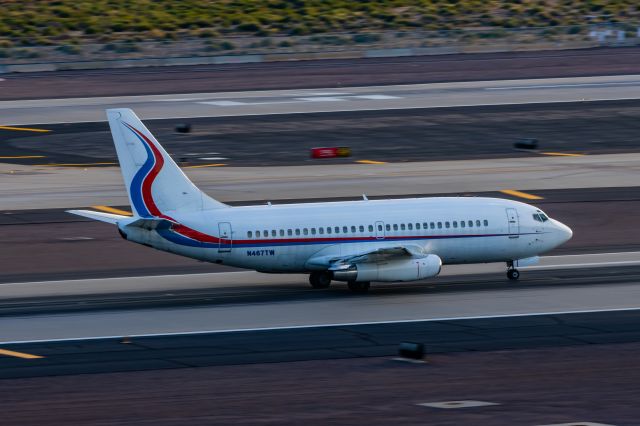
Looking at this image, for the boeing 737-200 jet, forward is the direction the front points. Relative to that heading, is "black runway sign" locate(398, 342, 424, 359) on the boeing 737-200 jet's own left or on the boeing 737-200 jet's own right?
on the boeing 737-200 jet's own right

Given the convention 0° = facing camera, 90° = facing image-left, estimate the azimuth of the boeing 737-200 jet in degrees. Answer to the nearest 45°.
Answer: approximately 270°
